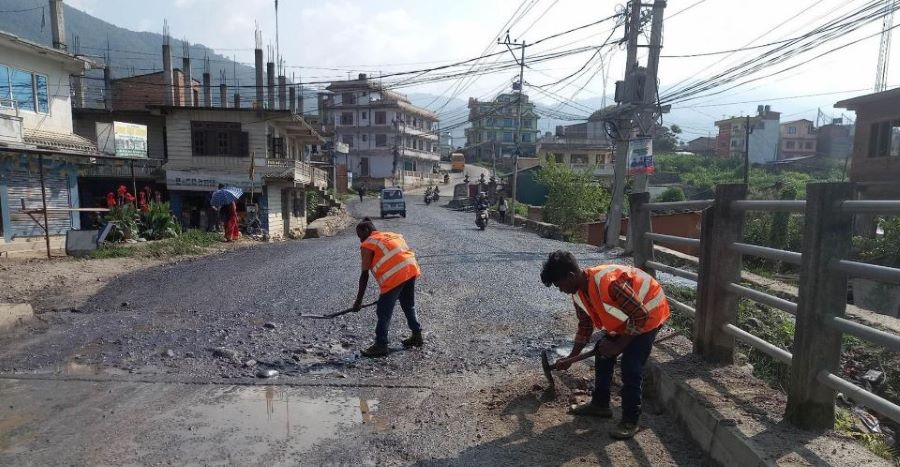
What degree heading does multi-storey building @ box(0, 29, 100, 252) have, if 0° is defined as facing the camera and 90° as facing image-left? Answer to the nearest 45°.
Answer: approximately 315°

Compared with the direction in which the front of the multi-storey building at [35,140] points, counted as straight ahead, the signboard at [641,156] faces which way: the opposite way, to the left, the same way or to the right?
to the right

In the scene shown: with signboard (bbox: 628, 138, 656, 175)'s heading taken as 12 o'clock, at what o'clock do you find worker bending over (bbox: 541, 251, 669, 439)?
The worker bending over is roughly at 12 o'clock from the signboard.

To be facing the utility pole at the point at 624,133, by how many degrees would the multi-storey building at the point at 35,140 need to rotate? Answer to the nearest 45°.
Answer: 0° — it already faces it

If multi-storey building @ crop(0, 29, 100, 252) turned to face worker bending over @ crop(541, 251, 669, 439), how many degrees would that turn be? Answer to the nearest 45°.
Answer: approximately 45° to its right

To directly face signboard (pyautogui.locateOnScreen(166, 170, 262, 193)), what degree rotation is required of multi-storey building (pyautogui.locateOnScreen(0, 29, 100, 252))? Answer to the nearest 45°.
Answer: approximately 90° to its left

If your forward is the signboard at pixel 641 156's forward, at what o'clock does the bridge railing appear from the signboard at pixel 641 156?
The bridge railing is roughly at 12 o'clock from the signboard.

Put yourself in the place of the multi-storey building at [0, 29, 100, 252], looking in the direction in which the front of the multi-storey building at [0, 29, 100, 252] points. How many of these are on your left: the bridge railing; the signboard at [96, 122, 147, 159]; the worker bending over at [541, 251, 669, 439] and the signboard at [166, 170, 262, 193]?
2

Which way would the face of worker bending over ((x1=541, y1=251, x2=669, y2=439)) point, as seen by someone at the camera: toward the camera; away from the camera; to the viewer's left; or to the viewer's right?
to the viewer's left

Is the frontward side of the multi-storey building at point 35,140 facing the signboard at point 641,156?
yes
